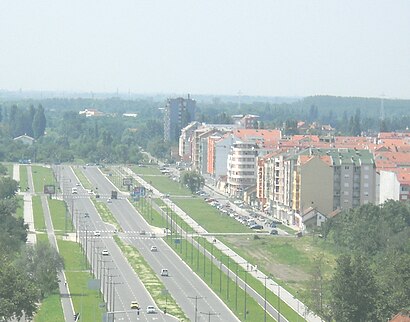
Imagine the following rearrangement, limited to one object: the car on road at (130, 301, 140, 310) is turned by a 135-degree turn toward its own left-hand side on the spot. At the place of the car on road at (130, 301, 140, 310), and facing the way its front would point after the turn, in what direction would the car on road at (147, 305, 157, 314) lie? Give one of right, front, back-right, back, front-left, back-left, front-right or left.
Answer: right

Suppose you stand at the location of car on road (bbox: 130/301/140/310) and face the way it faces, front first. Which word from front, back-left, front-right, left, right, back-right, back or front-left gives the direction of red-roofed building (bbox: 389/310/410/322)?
front-left

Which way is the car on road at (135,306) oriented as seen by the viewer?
toward the camera
